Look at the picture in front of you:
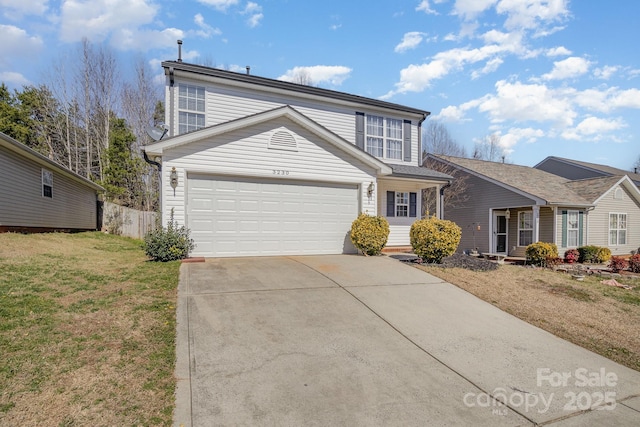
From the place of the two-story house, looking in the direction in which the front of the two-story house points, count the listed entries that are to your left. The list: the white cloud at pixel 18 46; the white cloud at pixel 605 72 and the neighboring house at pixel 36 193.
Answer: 1

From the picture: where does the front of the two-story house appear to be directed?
toward the camera

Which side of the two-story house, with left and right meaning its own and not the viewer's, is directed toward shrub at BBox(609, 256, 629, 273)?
left

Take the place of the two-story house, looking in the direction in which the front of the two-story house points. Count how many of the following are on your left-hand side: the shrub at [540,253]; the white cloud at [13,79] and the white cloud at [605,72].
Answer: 2

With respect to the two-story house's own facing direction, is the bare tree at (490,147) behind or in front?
behind

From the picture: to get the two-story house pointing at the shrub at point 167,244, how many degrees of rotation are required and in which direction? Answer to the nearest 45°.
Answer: approximately 45° to its right

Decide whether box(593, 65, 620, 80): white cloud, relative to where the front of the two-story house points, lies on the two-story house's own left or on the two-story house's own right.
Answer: on the two-story house's own left

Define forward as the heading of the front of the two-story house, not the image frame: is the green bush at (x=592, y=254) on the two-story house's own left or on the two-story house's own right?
on the two-story house's own left

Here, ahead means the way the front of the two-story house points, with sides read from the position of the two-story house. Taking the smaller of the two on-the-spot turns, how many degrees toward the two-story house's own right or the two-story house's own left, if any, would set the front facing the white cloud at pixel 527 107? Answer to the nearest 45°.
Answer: approximately 135° to the two-story house's own left

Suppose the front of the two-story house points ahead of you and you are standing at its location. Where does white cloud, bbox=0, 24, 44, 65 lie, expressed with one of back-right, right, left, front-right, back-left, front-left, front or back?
back-right

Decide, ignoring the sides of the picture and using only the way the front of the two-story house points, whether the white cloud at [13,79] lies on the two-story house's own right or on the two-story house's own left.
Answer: on the two-story house's own right

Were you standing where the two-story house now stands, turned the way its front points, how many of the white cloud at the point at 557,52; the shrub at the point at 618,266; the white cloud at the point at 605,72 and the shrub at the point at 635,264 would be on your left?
4

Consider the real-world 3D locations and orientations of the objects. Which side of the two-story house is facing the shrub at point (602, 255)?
left

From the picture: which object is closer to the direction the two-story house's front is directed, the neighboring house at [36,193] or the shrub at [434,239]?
the shrub

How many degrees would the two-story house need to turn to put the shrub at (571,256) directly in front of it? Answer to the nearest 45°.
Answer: approximately 90° to its left

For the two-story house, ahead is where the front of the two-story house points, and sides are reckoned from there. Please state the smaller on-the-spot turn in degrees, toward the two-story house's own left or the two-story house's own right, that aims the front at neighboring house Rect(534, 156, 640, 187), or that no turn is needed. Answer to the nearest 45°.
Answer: approximately 135° to the two-story house's own left
